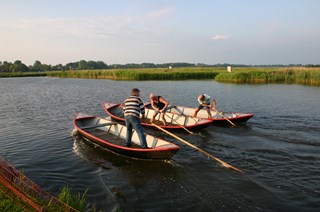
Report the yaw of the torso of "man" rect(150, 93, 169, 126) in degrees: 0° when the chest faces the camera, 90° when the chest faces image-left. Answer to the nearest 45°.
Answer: approximately 45°

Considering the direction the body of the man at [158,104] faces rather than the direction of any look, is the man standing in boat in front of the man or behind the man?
in front

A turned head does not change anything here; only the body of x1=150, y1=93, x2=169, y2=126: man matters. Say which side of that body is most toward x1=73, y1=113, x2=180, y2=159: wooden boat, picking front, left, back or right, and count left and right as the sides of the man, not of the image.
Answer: front
